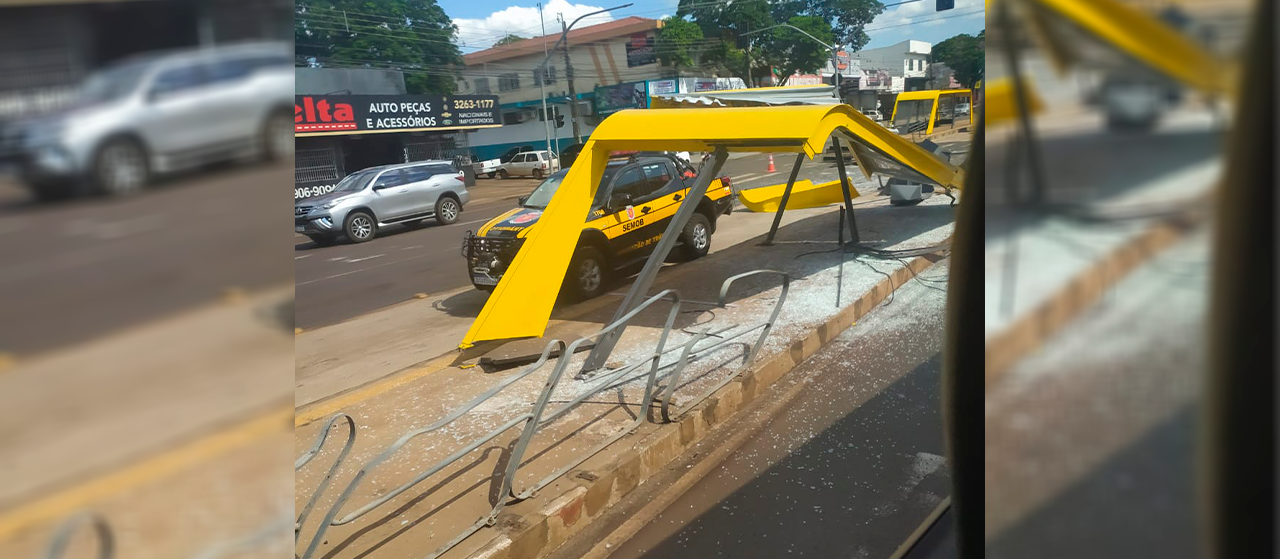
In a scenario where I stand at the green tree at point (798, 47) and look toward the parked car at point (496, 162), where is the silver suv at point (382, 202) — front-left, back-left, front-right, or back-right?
front-left

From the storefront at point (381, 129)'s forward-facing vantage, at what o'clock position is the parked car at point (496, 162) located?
The parked car is roughly at 8 o'clock from the storefront.

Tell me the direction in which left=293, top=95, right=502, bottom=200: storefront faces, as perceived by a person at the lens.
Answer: facing the viewer and to the right of the viewer

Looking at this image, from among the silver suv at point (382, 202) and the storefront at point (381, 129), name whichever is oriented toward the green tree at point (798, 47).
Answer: the storefront

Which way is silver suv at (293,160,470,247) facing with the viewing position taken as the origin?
facing the viewer and to the left of the viewer

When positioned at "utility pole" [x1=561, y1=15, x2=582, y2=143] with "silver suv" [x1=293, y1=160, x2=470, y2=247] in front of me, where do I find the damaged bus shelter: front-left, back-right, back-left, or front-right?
front-left

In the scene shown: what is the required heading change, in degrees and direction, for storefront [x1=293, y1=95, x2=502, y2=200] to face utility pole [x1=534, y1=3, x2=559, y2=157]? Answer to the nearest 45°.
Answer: approximately 90° to its left

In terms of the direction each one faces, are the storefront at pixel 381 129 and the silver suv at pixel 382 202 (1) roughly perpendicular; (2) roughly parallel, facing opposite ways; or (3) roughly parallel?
roughly perpendicular
